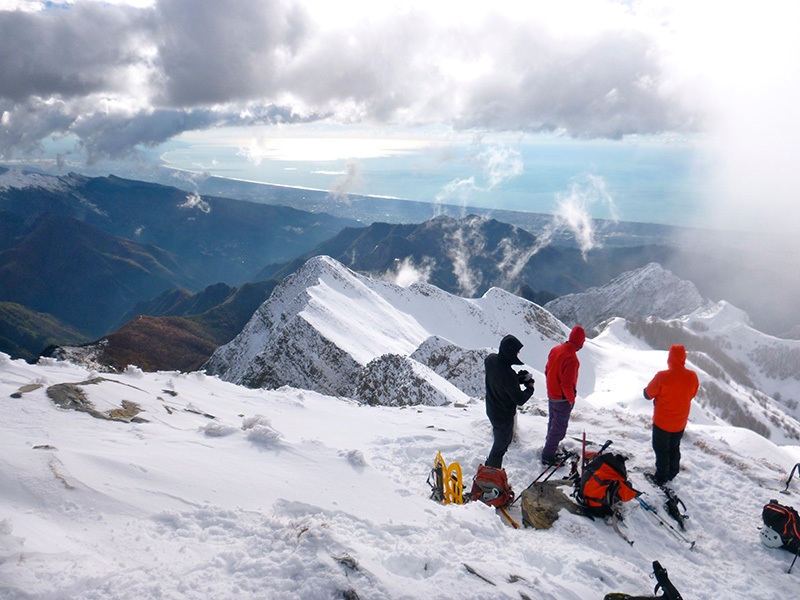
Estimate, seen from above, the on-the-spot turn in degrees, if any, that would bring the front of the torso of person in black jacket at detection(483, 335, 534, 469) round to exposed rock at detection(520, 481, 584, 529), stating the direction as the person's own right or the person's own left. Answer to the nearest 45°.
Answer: approximately 45° to the person's own right

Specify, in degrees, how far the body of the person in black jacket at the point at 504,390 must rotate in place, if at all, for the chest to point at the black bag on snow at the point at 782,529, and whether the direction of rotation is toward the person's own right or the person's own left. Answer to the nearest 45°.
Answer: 0° — they already face it

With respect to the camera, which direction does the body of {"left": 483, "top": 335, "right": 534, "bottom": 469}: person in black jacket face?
to the viewer's right

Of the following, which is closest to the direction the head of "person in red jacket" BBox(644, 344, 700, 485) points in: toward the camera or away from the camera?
away from the camera
